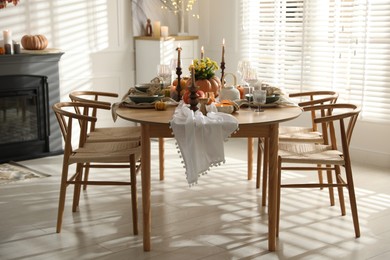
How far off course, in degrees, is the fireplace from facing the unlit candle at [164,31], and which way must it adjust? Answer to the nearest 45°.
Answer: approximately 45° to its left

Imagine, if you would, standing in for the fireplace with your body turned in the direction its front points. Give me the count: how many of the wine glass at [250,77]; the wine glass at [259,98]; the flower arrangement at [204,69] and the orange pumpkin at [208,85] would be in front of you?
4

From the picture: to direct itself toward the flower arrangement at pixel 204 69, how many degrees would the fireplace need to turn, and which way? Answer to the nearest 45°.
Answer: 0° — it already faces it

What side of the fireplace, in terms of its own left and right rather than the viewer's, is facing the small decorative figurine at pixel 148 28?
left

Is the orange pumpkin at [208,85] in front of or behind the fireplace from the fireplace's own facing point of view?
in front

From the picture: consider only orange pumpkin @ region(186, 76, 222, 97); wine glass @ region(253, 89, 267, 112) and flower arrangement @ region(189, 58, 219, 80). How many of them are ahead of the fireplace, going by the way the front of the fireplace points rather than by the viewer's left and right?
3

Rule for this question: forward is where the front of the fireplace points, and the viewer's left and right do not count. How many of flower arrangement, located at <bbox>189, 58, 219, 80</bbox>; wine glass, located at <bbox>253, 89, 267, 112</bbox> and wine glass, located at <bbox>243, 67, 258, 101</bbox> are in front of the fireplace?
3

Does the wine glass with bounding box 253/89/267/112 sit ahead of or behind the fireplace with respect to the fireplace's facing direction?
ahead

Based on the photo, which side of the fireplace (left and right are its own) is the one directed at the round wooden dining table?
front

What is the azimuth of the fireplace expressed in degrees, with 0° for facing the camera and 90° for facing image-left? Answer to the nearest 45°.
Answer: approximately 315°

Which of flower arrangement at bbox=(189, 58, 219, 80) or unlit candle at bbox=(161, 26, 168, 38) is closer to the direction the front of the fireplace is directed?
the flower arrangement
